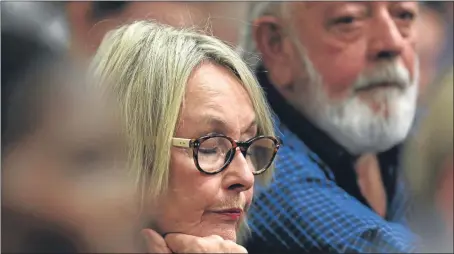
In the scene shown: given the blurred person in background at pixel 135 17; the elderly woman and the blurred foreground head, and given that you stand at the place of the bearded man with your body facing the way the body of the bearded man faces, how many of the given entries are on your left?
0

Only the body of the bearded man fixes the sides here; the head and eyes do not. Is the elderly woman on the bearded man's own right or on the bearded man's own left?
on the bearded man's own right

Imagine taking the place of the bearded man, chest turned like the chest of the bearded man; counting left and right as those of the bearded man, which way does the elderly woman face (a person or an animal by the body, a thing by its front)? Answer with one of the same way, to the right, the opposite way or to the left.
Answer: the same way

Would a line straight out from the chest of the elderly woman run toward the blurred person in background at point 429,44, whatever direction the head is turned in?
no

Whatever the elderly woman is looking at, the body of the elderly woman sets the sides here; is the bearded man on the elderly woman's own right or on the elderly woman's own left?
on the elderly woman's own left

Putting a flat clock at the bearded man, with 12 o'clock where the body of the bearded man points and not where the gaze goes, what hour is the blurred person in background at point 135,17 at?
The blurred person in background is roughly at 4 o'clock from the bearded man.

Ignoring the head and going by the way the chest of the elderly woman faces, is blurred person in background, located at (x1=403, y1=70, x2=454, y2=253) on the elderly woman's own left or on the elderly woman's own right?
on the elderly woman's own left

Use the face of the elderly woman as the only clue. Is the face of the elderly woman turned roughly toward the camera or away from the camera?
toward the camera
